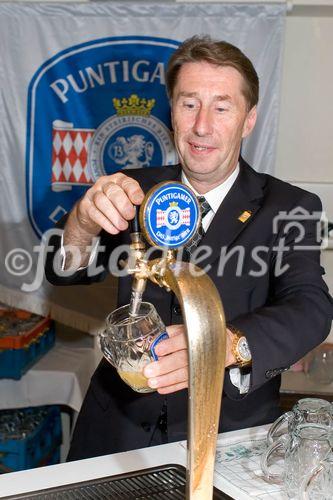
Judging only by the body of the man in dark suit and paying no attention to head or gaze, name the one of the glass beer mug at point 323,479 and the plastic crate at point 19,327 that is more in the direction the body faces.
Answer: the glass beer mug

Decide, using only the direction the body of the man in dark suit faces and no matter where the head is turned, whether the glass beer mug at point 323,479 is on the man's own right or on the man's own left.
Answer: on the man's own left

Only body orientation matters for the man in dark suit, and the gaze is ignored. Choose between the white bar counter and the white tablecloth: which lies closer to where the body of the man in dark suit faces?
the white bar counter

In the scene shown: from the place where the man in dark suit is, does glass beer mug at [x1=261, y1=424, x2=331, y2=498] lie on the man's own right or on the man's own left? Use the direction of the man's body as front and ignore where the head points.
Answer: on the man's own left

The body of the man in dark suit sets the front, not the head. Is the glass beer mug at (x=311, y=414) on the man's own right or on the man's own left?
on the man's own left

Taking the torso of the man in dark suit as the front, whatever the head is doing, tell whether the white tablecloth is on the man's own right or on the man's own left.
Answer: on the man's own right

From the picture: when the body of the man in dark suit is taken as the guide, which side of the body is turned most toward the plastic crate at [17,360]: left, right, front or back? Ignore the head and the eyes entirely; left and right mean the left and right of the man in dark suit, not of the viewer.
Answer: right
